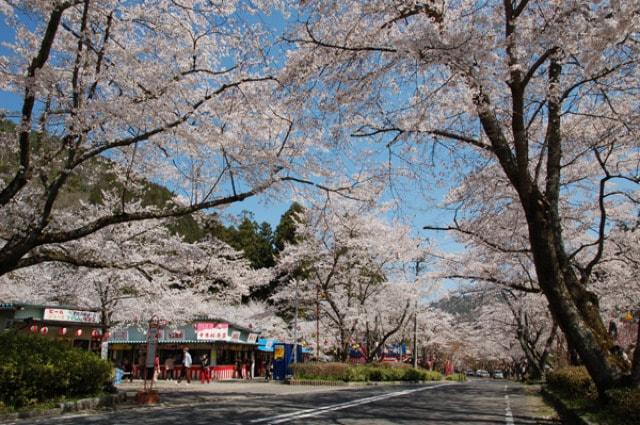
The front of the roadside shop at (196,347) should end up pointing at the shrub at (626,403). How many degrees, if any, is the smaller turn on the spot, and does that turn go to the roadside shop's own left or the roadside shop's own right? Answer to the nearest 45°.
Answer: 0° — it already faces it

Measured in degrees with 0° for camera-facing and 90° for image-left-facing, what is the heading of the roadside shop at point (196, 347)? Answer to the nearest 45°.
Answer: approximately 0°

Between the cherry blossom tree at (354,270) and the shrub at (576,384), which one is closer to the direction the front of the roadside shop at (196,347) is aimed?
the shrub

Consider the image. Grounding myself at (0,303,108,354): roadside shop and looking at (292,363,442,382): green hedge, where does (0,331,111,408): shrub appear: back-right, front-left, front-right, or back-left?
back-right
